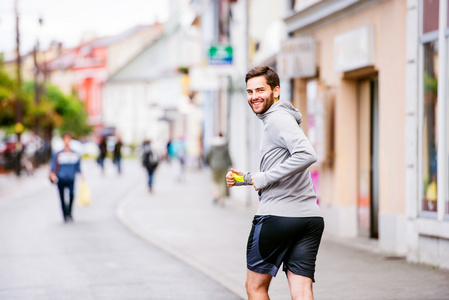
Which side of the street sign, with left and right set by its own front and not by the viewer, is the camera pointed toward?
front

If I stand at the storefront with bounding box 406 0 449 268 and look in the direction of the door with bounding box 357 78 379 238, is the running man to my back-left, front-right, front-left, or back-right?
back-left

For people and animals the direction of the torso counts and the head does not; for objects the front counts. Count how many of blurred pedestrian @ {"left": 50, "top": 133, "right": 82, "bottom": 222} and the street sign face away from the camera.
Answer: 0

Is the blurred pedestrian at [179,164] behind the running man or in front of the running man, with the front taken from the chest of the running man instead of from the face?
in front

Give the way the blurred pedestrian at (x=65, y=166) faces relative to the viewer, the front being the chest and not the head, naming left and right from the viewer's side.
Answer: facing the viewer

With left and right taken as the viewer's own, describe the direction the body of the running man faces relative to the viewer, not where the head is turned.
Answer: facing away from the viewer and to the left of the viewer

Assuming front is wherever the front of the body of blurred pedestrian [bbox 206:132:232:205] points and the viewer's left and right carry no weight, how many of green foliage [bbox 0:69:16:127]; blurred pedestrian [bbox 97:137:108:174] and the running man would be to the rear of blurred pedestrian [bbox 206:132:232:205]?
1
